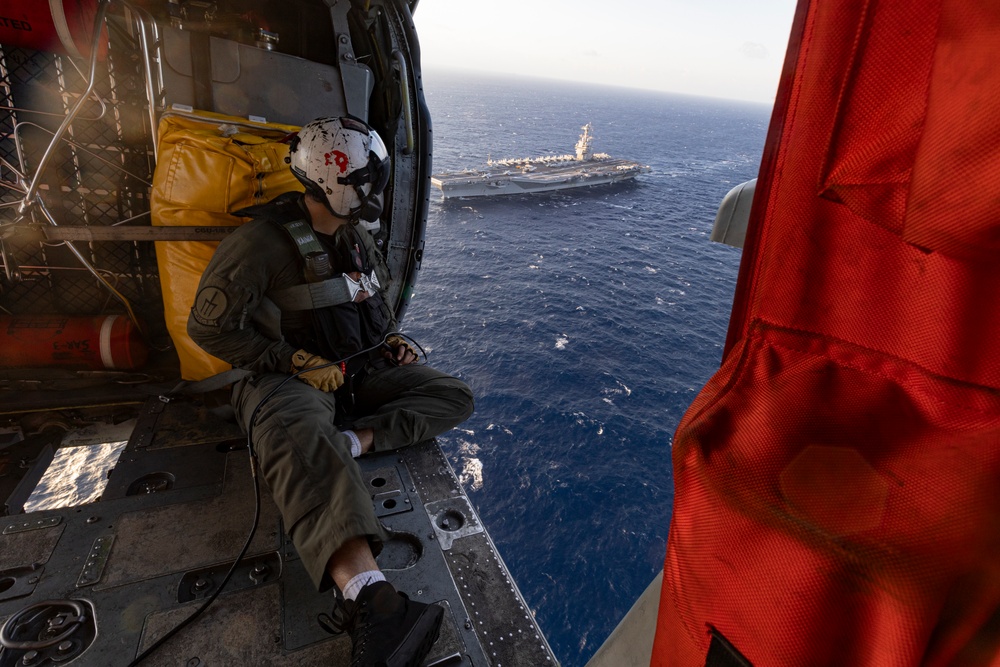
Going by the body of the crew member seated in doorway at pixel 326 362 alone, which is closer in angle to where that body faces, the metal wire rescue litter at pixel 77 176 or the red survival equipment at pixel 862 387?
the red survival equipment

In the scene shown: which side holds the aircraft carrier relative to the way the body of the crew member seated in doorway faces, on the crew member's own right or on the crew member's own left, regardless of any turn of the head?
on the crew member's own left

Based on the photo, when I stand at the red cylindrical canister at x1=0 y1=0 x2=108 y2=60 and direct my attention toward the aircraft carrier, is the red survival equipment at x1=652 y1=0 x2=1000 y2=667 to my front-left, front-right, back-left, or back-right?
back-right

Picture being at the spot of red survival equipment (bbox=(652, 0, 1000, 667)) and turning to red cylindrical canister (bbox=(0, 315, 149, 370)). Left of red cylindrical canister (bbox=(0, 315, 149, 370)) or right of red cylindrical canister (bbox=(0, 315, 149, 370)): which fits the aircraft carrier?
right

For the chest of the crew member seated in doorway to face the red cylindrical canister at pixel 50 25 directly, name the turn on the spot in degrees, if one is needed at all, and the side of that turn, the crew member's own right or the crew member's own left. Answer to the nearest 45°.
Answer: approximately 180°

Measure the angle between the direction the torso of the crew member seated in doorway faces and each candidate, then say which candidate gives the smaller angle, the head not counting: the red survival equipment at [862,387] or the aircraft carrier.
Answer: the red survival equipment

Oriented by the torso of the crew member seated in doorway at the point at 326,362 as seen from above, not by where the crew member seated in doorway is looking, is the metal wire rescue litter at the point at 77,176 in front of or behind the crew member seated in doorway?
behind

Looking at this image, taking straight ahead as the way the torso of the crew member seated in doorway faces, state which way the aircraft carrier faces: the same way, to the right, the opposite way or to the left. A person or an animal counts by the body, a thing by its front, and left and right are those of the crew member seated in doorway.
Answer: to the right

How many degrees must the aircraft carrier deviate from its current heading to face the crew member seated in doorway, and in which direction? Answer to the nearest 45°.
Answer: approximately 45° to its left

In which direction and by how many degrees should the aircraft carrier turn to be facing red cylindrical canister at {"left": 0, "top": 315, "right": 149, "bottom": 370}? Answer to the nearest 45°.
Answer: approximately 45° to its left

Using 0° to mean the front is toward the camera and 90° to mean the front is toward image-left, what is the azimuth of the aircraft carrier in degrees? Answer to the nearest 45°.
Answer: approximately 45°

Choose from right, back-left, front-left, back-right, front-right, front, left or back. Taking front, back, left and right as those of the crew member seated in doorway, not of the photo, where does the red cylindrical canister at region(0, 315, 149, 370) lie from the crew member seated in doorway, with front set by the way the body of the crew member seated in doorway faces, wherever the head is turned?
back
